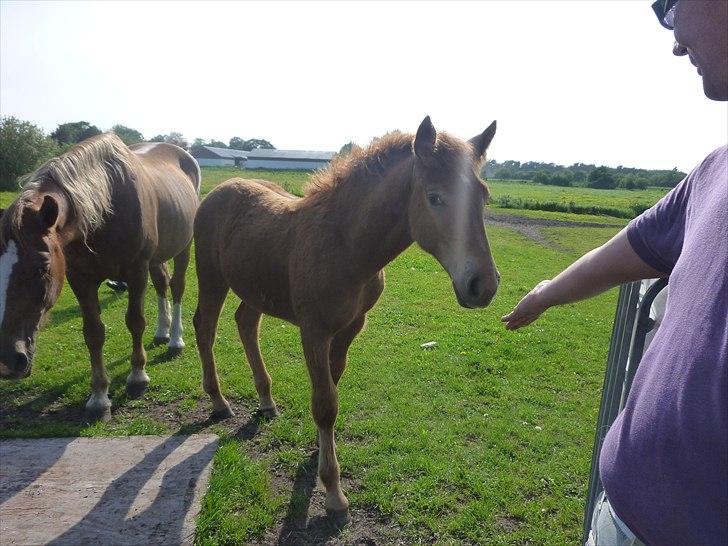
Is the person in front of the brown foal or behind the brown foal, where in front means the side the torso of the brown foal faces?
in front

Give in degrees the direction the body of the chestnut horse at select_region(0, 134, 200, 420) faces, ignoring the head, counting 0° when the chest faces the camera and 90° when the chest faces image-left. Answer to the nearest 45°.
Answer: approximately 45°

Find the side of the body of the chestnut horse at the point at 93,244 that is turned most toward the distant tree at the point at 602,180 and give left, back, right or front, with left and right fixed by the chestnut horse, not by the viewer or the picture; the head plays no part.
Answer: back

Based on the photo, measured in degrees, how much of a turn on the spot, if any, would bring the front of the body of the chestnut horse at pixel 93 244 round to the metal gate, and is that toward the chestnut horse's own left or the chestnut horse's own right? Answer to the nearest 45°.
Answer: approximately 90° to the chestnut horse's own left

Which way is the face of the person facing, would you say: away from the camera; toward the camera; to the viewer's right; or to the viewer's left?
to the viewer's left

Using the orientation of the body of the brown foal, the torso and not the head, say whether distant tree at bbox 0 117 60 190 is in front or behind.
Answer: behind

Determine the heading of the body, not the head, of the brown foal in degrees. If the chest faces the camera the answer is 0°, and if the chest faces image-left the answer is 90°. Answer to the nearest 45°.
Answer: approximately 315°

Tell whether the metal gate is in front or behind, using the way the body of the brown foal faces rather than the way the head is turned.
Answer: in front

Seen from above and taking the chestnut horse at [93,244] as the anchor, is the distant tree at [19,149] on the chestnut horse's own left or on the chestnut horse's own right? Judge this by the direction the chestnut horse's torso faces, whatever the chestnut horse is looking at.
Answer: on the chestnut horse's own right
